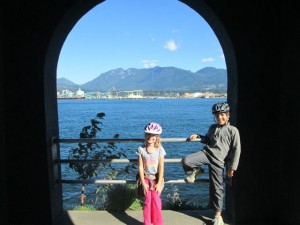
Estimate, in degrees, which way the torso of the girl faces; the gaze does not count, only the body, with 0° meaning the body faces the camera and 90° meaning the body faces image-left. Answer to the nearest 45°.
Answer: approximately 0°

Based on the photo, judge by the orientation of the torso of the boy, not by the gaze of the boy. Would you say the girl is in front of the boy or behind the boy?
in front

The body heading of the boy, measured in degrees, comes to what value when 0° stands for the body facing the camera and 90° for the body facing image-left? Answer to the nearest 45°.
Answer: approximately 45°

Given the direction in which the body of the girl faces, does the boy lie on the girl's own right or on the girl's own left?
on the girl's own left
